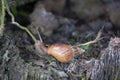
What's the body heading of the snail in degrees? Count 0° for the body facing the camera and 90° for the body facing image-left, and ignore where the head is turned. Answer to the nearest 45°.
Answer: approximately 90°
